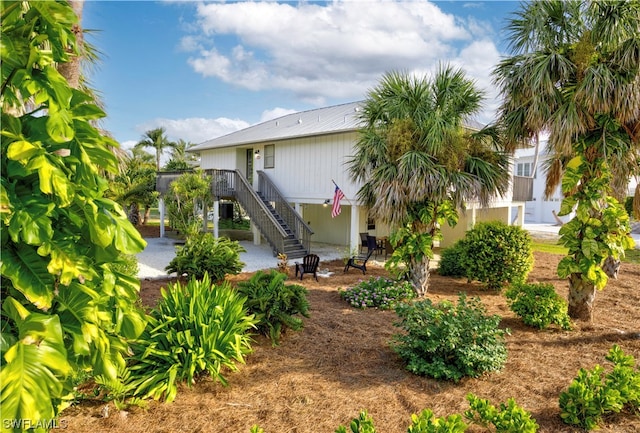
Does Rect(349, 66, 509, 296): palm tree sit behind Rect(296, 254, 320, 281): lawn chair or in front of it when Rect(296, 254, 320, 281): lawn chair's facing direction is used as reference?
behind

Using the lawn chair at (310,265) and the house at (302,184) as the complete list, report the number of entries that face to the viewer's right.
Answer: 0

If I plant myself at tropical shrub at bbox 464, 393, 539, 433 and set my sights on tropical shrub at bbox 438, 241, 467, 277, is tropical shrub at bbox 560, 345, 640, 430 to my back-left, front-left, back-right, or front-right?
front-right

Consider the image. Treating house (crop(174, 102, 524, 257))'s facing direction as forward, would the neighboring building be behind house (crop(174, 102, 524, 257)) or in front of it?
behind

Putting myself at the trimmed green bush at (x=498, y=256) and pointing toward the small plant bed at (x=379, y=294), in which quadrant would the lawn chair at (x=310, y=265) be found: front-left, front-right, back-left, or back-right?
front-right

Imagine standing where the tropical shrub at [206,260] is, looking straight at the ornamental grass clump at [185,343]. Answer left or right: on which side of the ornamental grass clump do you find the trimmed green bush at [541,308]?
left

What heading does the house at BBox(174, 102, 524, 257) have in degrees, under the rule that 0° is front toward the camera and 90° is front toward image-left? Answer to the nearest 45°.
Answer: approximately 45°

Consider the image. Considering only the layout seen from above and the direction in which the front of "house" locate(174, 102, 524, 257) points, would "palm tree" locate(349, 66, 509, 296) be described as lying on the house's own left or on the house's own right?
on the house's own left

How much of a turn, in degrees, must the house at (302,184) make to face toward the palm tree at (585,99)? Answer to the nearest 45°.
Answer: approximately 90° to its left
